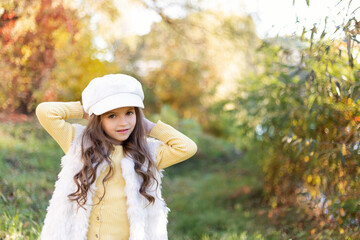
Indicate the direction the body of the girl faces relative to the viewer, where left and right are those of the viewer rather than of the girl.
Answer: facing the viewer
